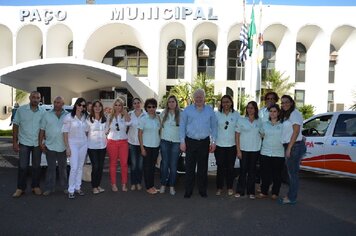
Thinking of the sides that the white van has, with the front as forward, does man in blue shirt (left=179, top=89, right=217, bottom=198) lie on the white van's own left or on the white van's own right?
on the white van's own left

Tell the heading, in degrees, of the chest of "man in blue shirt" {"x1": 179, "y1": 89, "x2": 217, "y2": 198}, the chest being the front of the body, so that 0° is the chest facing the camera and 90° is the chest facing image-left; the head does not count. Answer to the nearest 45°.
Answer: approximately 0°

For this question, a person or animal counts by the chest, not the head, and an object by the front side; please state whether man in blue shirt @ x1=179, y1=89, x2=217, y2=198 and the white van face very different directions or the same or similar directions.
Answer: very different directions

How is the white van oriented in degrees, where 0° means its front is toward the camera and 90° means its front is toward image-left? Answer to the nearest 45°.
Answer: approximately 135°

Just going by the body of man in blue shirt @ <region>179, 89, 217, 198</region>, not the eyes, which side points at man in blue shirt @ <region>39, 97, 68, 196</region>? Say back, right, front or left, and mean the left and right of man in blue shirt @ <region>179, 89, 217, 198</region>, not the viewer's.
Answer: right

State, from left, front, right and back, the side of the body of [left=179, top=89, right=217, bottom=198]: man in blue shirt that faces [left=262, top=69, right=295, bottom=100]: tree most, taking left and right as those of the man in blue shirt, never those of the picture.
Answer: back

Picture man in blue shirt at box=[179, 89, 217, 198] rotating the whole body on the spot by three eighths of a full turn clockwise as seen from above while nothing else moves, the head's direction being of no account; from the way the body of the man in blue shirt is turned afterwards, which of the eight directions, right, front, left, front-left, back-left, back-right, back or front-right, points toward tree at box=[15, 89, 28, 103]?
front

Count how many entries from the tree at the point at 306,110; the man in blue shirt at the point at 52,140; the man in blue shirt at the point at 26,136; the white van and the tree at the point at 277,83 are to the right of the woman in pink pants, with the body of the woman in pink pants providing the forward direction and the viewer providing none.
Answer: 2

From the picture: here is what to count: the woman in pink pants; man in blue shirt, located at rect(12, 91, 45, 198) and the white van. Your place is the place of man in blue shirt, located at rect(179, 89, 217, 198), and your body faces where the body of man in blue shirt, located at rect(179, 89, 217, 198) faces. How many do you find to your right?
2
